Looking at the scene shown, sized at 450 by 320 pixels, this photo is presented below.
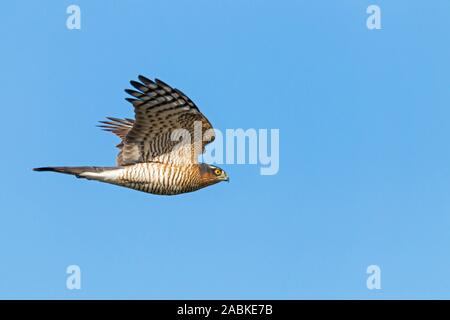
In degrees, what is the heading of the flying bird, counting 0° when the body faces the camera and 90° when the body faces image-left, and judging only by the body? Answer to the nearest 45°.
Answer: approximately 270°
